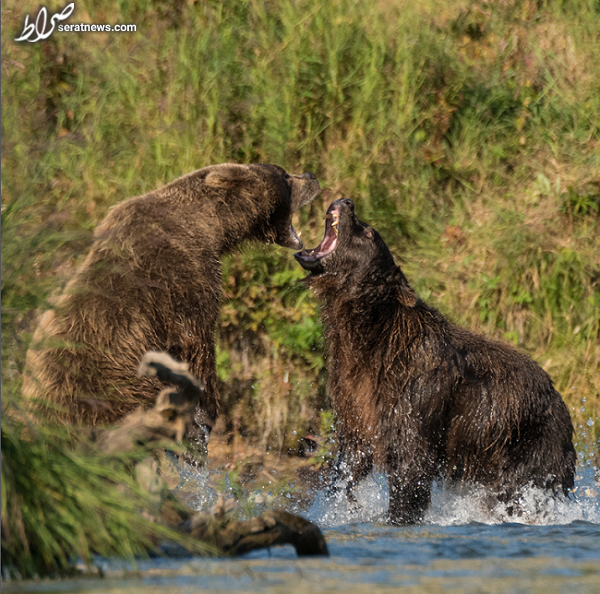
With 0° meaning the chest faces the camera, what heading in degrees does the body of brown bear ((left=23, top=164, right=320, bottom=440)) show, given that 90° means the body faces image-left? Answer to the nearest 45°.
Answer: approximately 270°

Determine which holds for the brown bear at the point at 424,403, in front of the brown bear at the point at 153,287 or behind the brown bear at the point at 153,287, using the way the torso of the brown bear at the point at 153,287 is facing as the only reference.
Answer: in front
